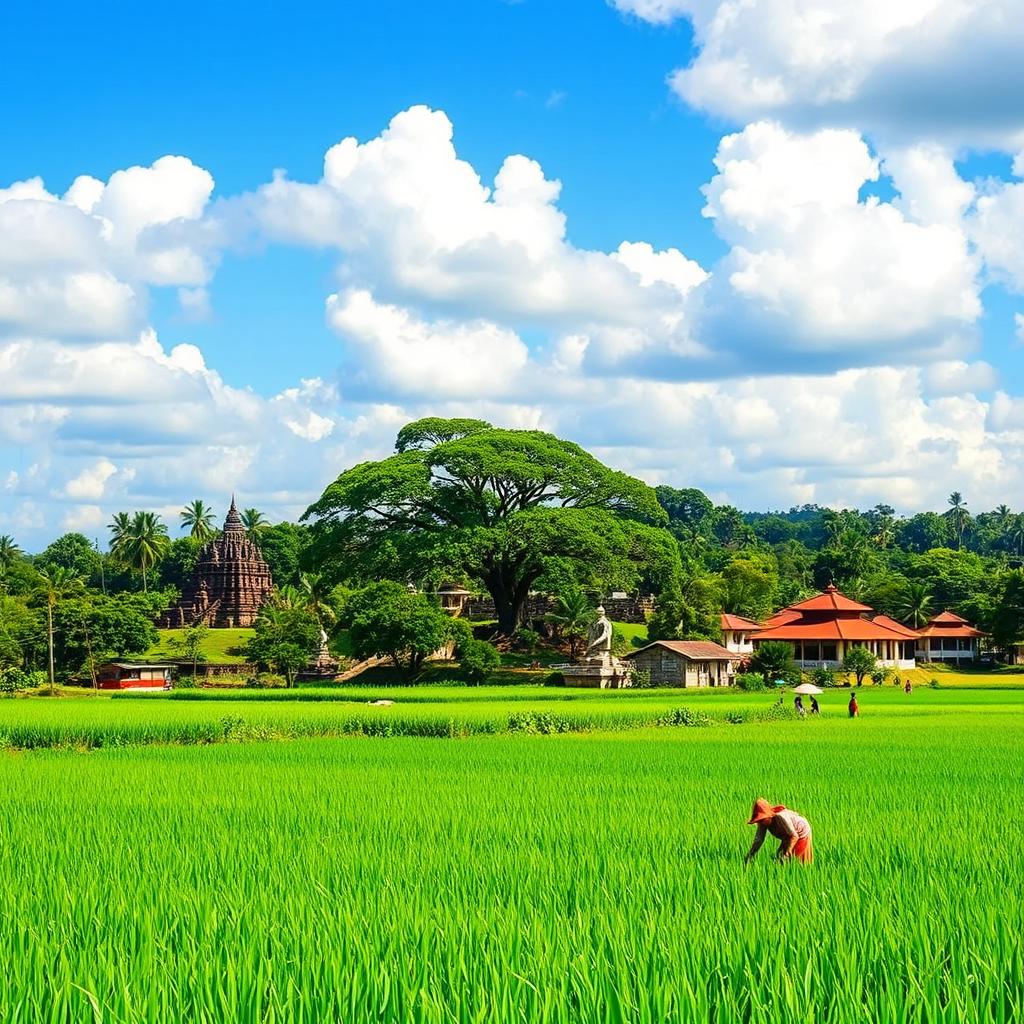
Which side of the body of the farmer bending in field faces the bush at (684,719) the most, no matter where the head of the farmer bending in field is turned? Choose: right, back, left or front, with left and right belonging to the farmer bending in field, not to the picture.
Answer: right

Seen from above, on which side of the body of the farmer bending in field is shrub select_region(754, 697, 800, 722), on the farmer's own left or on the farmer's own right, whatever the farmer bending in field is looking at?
on the farmer's own right

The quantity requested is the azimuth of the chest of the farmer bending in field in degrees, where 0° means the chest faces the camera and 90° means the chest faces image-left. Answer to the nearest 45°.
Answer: approximately 90°

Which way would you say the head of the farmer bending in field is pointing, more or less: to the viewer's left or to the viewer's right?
to the viewer's left
